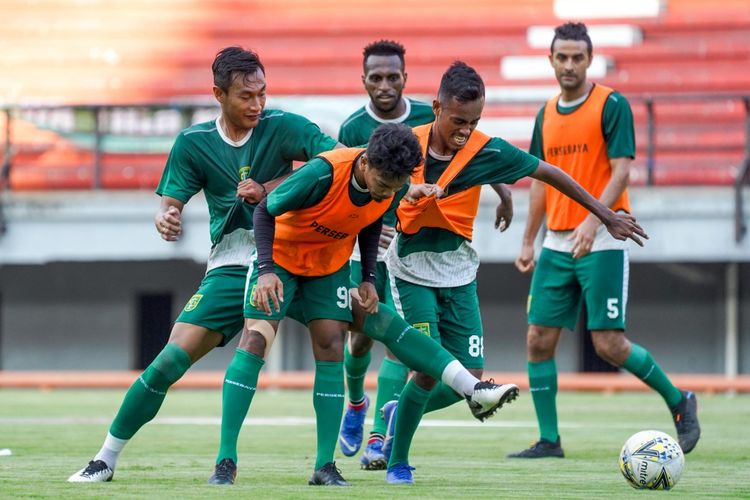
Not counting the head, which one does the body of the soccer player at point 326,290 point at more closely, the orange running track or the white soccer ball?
the white soccer ball

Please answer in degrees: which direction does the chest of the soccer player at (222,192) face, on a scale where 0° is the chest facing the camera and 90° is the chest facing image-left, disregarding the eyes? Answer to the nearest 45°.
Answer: approximately 315°

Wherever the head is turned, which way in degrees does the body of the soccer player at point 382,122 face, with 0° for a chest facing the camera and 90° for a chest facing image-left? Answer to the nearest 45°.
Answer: approximately 0°

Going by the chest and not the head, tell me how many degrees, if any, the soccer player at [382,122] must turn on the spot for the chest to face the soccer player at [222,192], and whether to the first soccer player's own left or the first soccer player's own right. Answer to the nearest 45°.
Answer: approximately 45° to the first soccer player's own right

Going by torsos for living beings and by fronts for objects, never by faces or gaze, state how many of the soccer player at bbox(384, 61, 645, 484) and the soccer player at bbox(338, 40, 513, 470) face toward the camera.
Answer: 2

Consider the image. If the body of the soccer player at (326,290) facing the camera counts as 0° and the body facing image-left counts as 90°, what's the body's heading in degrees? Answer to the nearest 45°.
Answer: approximately 315°

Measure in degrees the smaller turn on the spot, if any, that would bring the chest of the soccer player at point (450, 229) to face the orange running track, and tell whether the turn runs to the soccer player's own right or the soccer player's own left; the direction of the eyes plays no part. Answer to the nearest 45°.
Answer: approximately 180°

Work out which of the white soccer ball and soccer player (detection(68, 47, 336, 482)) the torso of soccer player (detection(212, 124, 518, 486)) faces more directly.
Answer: the white soccer ball

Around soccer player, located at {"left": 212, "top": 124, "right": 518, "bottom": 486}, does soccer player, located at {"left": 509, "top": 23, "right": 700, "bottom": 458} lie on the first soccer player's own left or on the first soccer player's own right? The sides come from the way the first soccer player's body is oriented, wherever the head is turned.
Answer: on the first soccer player's own left

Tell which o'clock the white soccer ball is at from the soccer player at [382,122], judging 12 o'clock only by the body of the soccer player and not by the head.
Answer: The white soccer ball is roughly at 11 o'clock from the soccer player.
